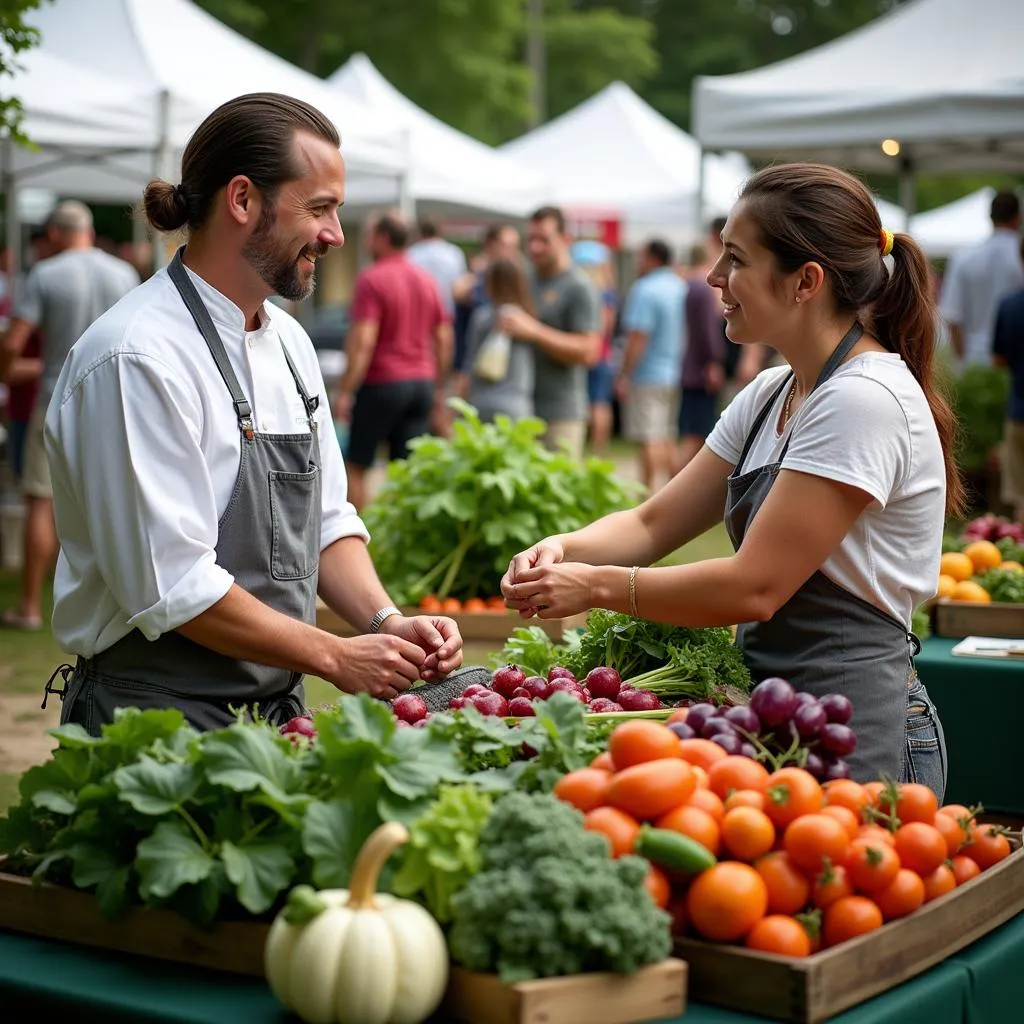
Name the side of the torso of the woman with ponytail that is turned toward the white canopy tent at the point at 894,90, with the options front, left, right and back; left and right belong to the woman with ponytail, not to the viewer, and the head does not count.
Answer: right

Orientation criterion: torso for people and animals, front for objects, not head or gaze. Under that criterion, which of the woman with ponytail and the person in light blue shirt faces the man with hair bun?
the woman with ponytail

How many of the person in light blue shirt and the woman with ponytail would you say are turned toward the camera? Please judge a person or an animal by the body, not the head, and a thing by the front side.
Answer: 0

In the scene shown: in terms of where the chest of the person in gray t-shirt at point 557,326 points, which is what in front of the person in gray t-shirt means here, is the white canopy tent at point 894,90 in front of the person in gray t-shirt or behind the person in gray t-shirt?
behind

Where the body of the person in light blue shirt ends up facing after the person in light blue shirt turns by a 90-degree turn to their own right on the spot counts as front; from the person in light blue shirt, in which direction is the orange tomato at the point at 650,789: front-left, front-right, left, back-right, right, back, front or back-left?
back-right

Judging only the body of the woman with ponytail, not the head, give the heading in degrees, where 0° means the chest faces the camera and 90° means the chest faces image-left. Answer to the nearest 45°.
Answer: approximately 90°

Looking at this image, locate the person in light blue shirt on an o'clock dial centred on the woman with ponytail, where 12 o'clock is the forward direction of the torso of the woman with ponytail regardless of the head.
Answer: The person in light blue shirt is roughly at 3 o'clock from the woman with ponytail.

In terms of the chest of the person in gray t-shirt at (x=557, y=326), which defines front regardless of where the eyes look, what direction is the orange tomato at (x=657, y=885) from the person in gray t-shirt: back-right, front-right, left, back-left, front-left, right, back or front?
front-left

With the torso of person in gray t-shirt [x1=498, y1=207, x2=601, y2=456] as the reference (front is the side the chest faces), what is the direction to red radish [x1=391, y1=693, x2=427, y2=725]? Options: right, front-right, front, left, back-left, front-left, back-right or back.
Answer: front-left

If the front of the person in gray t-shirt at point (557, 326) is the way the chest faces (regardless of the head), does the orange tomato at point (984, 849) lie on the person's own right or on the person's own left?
on the person's own left

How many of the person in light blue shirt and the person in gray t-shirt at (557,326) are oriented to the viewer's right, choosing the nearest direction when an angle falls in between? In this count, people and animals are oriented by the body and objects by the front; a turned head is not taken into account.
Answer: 0

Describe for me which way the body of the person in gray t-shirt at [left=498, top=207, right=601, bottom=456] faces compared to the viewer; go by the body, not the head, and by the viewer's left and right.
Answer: facing the viewer and to the left of the viewer

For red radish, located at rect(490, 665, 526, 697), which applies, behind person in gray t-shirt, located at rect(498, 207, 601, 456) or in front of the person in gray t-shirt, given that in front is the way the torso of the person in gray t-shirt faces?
in front

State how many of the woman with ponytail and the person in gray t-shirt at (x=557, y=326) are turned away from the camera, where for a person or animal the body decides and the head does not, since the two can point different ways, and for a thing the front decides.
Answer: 0

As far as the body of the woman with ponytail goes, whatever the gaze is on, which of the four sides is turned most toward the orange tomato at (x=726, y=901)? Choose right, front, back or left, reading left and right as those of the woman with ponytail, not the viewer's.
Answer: left
